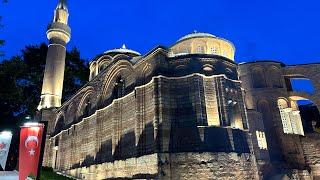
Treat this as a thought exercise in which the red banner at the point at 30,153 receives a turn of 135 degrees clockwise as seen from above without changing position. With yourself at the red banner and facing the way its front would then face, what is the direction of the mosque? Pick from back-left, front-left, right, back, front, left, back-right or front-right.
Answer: right

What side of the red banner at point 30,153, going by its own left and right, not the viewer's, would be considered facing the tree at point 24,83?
back

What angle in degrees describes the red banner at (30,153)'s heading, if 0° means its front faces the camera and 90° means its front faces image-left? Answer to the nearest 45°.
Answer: approximately 0°
